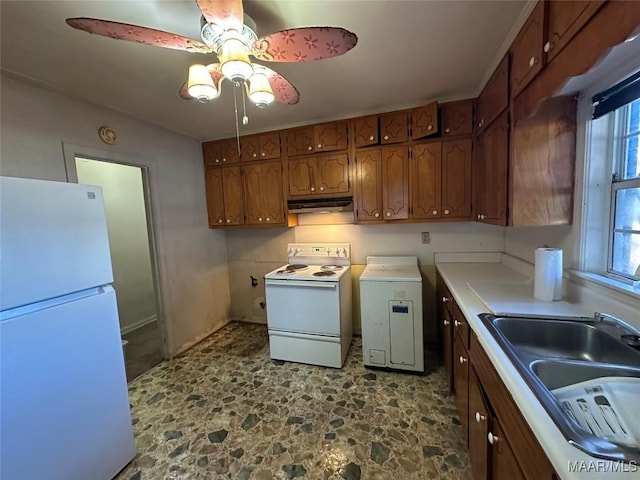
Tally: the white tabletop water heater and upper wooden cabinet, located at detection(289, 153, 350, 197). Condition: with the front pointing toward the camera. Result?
2

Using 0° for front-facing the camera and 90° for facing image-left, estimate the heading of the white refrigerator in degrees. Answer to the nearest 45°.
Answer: approximately 315°

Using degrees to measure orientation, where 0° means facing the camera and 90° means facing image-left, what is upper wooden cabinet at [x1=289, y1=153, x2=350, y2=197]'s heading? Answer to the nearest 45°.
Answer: approximately 0°

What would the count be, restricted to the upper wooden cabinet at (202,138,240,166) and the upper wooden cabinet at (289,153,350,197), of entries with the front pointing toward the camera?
2

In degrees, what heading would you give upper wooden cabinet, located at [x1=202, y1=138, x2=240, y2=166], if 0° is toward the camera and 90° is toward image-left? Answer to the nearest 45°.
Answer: approximately 0°

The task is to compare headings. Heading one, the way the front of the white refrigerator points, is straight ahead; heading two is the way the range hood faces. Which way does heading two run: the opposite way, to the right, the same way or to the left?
to the right
